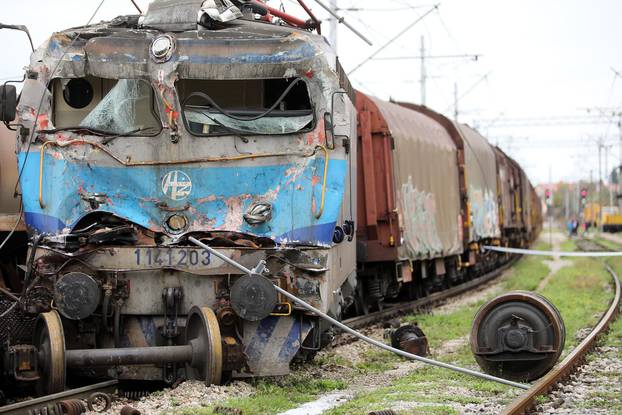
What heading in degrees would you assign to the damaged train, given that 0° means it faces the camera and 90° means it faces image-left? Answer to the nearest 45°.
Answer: approximately 0°

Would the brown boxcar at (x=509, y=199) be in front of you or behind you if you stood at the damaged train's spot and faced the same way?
behind

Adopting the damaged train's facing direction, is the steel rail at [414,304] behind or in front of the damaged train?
behind

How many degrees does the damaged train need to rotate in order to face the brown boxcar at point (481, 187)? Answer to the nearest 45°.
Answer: approximately 135° to its left

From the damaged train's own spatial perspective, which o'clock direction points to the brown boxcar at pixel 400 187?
The brown boxcar is roughly at 7 o'clock from the damaged train.

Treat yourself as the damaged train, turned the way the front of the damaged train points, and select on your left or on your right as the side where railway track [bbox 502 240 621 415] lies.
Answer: on your left
